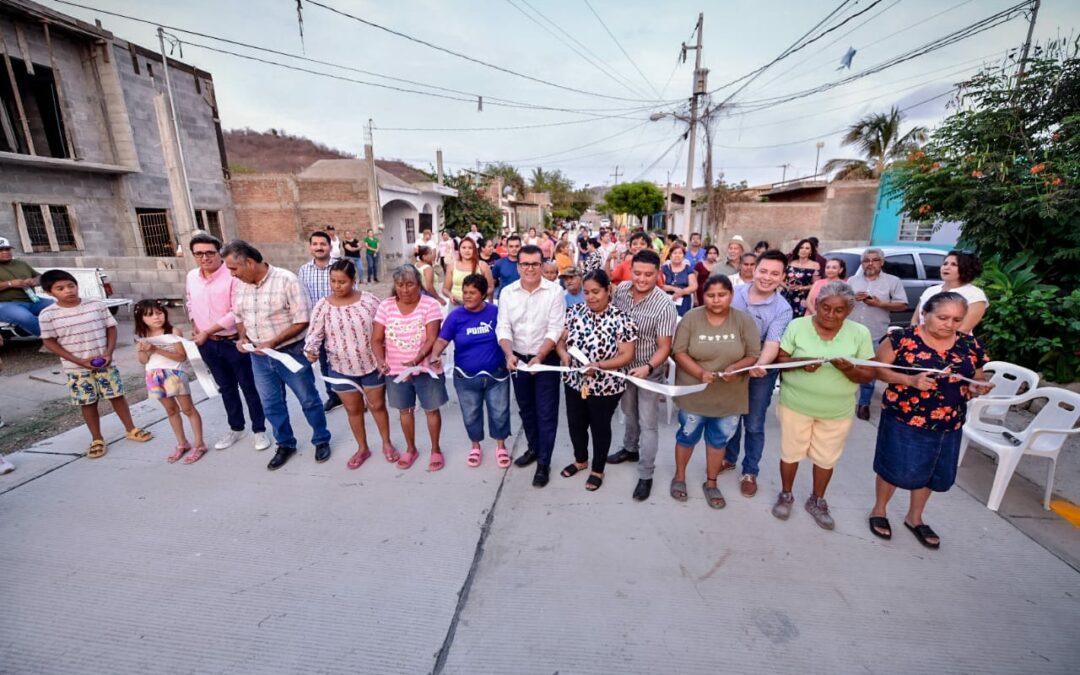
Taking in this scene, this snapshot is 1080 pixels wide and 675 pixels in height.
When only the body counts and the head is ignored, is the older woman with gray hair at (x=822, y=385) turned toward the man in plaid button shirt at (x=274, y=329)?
no

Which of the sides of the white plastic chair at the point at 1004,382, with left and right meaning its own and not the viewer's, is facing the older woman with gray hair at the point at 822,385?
front

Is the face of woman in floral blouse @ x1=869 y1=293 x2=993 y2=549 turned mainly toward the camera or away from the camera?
toward the camera

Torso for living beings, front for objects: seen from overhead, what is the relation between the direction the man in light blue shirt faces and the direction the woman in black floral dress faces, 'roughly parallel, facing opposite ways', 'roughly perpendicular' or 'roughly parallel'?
roughly parallel

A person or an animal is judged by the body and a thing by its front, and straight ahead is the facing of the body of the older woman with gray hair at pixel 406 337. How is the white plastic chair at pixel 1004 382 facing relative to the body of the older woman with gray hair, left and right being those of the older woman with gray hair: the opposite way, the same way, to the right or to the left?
to the right

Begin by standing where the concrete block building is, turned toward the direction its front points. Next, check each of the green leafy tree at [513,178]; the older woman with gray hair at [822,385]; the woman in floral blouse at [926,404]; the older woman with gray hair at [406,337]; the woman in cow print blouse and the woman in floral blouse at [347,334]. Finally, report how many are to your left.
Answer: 1

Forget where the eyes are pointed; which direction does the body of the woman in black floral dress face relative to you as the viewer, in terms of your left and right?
facing the viewer

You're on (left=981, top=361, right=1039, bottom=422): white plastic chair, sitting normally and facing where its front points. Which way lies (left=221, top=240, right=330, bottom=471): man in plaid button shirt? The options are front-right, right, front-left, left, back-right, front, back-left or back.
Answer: front

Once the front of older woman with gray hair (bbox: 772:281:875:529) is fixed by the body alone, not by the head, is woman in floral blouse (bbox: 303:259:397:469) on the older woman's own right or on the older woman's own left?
on the older woman's own right

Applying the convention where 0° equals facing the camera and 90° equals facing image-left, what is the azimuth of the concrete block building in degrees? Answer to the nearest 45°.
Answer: approximately 315°

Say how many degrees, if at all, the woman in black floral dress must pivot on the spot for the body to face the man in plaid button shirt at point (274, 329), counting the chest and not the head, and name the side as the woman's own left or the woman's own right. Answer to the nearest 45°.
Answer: approximately 45° to the woman's own right

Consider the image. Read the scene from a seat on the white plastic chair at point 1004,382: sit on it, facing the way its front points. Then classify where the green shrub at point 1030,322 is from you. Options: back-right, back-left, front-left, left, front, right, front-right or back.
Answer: back-right

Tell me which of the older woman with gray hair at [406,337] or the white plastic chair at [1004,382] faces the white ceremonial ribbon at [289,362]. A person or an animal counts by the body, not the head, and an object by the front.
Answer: the white plastic chair

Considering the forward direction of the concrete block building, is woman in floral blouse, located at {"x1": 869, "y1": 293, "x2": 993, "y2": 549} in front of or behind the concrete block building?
in front

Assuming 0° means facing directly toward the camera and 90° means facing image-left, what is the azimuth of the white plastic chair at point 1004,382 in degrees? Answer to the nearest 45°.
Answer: approximately 45°

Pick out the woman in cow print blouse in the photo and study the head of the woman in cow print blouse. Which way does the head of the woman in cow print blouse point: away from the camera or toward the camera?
toward the camera

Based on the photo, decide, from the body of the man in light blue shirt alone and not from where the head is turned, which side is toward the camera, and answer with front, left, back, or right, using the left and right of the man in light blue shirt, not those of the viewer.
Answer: front

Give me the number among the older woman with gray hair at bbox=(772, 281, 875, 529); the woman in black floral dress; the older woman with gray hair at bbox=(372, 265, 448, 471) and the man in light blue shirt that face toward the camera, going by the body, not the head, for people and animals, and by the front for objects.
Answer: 4

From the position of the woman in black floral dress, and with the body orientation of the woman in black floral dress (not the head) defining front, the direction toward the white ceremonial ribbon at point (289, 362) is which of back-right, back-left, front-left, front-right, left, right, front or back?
front-right

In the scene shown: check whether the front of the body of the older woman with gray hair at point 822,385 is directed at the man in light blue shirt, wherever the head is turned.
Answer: no
